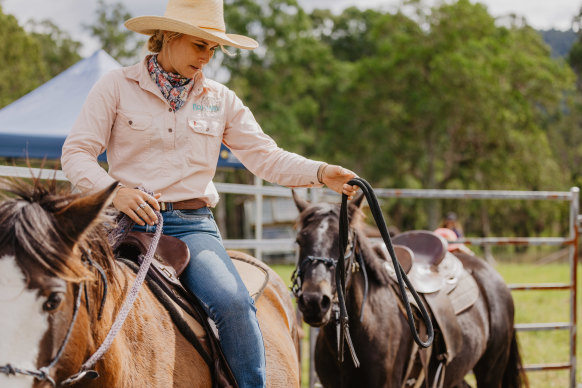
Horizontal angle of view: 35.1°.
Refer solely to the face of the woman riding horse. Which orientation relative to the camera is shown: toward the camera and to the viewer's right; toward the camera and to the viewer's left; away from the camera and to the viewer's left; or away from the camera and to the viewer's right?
toward the camera and to the viewer's right

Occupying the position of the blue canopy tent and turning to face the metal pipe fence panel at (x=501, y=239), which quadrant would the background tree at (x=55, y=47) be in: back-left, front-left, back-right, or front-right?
back-left

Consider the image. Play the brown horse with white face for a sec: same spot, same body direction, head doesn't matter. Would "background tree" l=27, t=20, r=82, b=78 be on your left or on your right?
on your right

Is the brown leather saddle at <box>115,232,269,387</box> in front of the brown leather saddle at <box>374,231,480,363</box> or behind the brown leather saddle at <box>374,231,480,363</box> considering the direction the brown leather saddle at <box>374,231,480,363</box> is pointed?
in front

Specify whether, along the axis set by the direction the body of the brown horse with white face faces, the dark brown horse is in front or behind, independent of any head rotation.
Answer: behind

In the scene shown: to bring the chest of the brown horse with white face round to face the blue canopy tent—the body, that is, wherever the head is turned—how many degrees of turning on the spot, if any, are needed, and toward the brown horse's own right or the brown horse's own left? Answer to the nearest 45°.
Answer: approximately 135° to the brown horse's own right

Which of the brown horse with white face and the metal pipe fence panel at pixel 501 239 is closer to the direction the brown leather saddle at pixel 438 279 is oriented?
the brown horse with white face

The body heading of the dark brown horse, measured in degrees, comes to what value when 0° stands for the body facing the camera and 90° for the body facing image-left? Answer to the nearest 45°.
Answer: approximately 45°

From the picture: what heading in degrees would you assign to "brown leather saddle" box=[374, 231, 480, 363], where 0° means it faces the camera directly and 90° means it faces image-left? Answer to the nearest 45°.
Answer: approximately 45°
